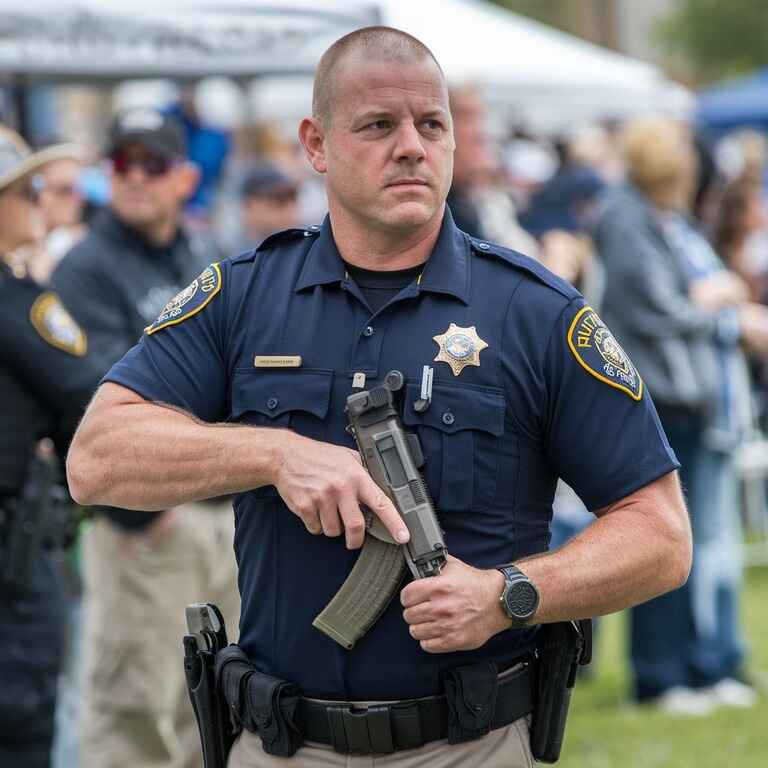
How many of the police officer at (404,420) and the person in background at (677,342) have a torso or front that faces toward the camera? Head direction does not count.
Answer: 1

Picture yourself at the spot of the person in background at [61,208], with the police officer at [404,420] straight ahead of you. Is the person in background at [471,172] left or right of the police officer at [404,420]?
left

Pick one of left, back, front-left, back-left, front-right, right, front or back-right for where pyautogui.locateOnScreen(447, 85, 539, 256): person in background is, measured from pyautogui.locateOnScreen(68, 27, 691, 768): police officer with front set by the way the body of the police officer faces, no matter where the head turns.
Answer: back

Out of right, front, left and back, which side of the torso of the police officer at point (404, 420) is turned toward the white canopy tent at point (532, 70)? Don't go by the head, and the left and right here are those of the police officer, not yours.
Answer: back

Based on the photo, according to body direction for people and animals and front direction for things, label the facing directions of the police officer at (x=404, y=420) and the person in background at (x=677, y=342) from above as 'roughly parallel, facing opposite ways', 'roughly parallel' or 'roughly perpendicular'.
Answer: roughly perpendicular
